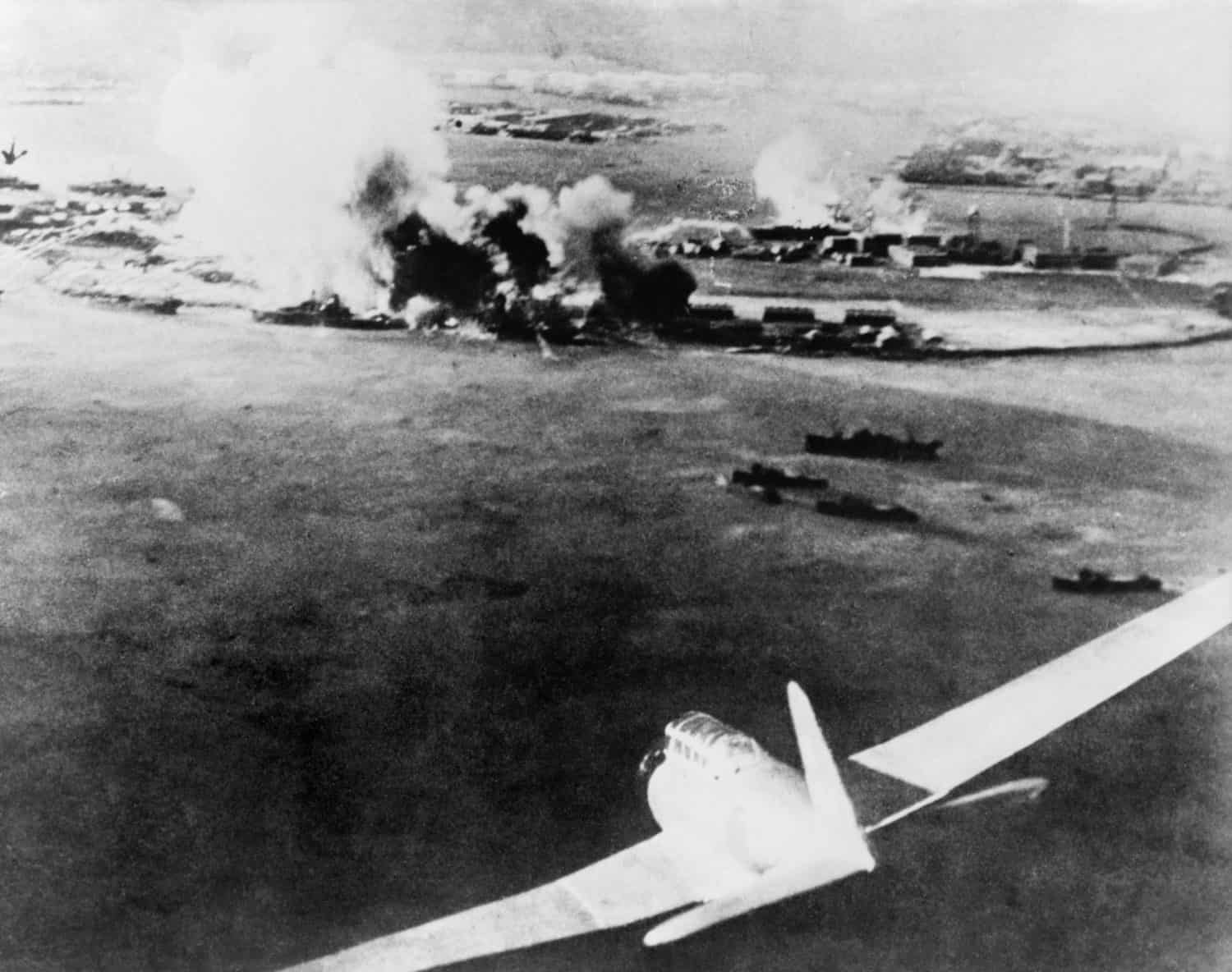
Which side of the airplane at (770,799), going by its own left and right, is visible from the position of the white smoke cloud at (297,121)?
front

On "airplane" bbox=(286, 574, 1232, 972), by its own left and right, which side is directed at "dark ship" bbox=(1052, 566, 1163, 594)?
right

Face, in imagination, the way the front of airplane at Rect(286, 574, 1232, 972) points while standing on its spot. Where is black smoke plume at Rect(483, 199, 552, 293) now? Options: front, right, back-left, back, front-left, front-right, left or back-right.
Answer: front

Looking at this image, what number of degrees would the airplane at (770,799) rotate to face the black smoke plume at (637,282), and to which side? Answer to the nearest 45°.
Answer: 0° — it already faces it

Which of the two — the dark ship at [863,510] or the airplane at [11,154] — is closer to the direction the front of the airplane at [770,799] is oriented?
the airplane

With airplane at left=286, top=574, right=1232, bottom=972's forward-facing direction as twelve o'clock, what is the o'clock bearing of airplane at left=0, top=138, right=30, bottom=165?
airplane at left=0, top=138, right=30, bottom=165 is roughly at 11 o'clock from airplane at left=286, top=574, right=1232, bottom=972.

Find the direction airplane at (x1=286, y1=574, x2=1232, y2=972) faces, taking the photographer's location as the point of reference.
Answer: facing away from the viewer and to the left of the viewer

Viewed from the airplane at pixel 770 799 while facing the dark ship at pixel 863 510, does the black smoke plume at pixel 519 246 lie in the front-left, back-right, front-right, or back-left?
front-left

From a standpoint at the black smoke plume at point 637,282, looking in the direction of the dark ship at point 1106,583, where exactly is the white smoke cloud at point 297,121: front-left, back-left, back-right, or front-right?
back-right

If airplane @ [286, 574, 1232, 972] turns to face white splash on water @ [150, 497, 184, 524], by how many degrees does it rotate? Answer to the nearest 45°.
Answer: approximately 45° to its left
